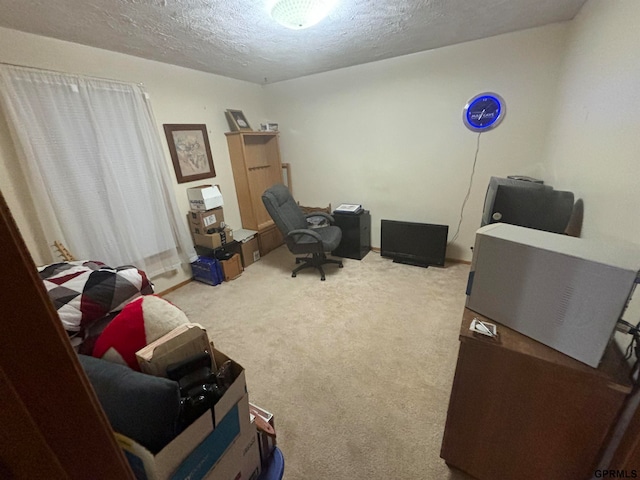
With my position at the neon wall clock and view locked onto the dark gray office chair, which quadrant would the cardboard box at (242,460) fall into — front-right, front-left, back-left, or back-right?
front-left

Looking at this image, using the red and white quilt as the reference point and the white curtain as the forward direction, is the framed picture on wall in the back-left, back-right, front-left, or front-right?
front-right

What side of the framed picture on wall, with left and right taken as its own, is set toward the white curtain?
right

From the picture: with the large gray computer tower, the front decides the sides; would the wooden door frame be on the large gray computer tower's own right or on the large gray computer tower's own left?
on the large gray computer tower's own left

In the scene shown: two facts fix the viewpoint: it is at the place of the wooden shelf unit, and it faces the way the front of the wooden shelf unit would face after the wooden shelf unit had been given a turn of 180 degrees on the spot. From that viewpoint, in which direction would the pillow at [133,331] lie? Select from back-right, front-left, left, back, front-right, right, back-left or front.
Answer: back-left

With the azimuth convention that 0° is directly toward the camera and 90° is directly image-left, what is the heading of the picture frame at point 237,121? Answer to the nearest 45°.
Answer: approximately 315°

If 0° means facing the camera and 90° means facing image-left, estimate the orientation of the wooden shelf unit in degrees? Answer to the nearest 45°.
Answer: approximately 315°

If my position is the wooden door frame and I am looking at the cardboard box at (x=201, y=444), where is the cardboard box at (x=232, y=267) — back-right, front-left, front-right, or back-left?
front-left

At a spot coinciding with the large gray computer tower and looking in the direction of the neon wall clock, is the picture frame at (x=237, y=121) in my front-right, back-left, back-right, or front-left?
front-left

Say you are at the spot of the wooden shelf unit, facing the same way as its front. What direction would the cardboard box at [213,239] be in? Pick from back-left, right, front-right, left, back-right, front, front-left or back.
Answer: right

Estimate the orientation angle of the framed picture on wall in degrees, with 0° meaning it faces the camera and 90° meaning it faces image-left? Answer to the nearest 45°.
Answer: approximately 315°

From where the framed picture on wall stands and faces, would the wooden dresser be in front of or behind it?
in front

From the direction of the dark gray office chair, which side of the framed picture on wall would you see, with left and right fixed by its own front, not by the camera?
front
